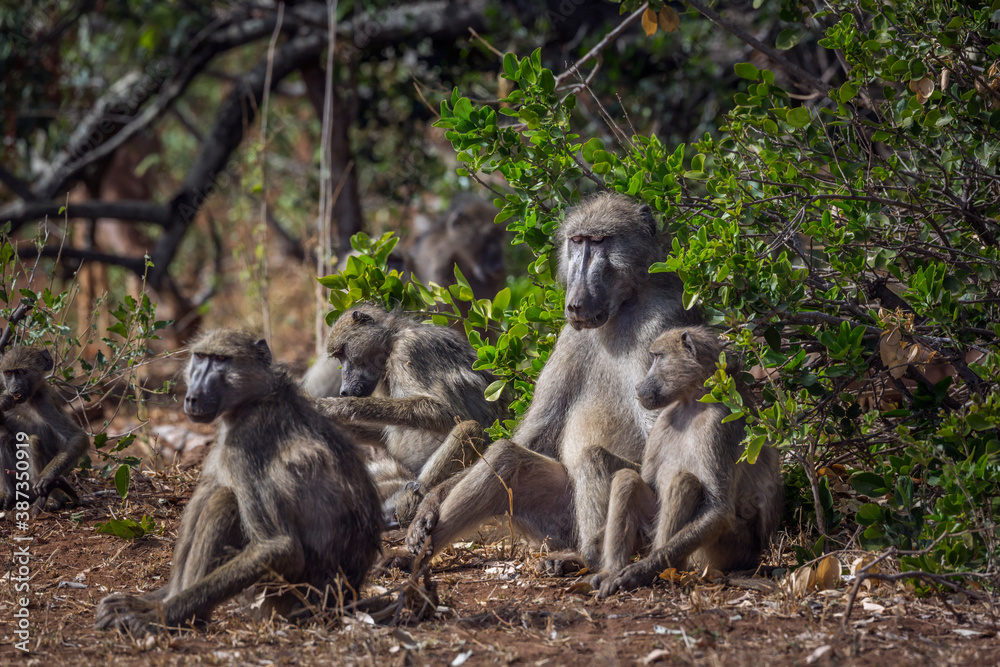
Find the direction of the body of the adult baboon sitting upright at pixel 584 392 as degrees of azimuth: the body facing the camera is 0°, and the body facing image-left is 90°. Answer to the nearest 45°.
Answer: approximately 45°

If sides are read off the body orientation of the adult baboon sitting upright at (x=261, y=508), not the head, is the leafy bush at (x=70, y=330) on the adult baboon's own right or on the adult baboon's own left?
on the adult baboon's own right

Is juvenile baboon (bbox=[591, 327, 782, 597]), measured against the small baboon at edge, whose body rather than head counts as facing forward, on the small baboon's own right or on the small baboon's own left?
on the small baboon's own left

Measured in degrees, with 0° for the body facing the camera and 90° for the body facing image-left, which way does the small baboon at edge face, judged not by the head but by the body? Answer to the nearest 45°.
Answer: approximately 45°

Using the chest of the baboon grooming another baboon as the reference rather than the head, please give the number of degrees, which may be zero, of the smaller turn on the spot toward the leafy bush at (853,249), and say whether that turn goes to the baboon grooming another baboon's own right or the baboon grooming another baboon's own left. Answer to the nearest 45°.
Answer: approximately 135° to the baboon grooming another baboon's own left

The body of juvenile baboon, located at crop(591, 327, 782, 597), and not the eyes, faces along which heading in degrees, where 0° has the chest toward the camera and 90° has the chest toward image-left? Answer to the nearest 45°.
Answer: approximately 45°

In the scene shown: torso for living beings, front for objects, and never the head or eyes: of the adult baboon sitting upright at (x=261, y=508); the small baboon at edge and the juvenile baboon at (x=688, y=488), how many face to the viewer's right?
0

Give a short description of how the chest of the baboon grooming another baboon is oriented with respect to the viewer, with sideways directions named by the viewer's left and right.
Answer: facing to the left of the viewer

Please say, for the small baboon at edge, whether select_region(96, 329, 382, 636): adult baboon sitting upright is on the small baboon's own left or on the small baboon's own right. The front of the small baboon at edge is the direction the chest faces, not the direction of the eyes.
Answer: on the small baboon's own left

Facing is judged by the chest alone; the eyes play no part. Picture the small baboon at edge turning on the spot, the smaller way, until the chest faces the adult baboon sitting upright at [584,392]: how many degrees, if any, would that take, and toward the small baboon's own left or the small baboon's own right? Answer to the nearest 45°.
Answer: approximately 90° to the small baboon's own left
